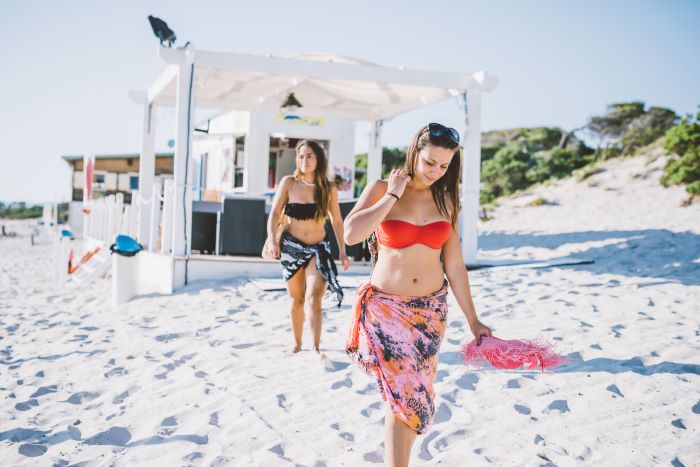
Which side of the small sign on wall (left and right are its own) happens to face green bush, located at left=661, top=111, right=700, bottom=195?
left

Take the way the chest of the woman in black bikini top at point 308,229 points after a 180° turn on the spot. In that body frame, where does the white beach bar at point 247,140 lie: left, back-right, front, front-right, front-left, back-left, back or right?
front

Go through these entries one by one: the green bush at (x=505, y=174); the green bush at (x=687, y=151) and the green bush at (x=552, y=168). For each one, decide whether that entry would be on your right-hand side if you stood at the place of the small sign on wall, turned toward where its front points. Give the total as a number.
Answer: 0

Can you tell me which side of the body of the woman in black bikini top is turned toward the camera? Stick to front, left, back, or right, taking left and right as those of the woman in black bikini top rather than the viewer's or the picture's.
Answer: front

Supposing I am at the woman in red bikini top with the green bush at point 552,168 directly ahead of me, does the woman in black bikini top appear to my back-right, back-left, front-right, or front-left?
front-left

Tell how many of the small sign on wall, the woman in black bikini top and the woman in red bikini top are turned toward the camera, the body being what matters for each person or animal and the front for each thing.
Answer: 3

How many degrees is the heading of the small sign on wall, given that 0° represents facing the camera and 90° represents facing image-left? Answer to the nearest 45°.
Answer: approximately 0°

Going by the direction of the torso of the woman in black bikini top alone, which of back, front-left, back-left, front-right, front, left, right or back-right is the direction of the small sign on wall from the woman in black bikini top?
back

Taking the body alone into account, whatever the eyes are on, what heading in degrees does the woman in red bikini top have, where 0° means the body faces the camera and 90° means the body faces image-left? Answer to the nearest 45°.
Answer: approximately 0°

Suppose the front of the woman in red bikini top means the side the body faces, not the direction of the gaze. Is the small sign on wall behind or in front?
behind

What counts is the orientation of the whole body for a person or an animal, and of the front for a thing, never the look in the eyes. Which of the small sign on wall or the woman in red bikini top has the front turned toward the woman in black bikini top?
the small sign on wall

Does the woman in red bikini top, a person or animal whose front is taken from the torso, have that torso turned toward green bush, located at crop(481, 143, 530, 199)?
no

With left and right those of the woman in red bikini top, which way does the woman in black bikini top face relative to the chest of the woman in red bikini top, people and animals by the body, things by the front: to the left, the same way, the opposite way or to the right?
the same way

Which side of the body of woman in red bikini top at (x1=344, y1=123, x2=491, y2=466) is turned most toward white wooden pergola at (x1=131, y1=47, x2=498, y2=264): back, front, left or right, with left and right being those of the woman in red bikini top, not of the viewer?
back

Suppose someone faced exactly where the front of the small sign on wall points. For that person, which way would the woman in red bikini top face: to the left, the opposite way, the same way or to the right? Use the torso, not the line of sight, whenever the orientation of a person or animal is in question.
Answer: the same way

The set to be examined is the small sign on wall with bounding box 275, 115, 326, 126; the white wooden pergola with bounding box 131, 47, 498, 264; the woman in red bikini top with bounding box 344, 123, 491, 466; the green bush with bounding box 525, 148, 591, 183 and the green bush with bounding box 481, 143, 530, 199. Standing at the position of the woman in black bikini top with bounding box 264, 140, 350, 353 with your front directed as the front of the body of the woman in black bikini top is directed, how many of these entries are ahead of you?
1

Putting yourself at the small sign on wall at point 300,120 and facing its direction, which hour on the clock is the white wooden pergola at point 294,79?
The white wooden pergola is roughly at 12 o'clock from the small sign on wall.

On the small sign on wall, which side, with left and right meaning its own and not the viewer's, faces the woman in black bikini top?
front
